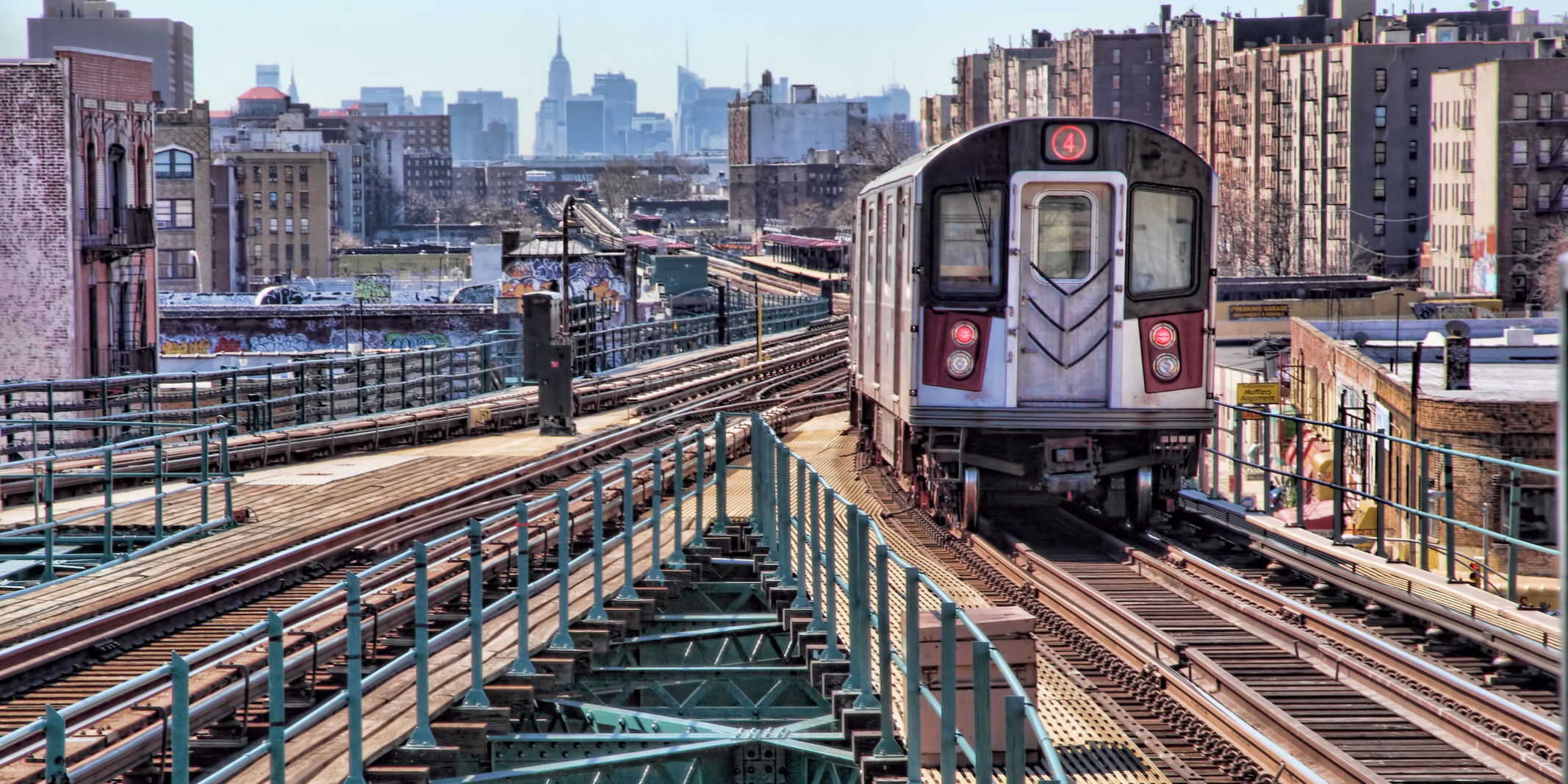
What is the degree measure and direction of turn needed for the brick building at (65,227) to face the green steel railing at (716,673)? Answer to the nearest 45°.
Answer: approximately 45° to its right

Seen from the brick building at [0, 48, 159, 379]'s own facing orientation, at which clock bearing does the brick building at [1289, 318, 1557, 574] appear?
the brick building at [1289, 318, 1557, 574] is roughly at 12 o'clock from the brick building at [0, 48, 159, 379].

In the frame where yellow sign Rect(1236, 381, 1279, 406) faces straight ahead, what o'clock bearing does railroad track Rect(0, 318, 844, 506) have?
The railroad track is roughly at 2 o'clock from the yellow sign.

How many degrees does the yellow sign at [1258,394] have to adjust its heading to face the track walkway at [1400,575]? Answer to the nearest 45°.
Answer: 0° — it already faces it

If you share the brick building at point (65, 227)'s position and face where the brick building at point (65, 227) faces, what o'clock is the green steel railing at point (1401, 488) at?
The green steel railing is roughly at 1 o'clock from the brick building.

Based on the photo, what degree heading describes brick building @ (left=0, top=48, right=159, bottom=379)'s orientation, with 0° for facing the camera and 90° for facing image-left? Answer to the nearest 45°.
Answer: approximately 315°

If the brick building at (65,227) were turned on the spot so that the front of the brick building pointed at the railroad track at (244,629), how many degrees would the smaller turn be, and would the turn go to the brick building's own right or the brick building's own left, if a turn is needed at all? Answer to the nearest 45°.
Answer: approximately 45° to the brick building's own right

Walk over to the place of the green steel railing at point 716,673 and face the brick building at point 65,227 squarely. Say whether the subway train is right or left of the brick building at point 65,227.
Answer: right

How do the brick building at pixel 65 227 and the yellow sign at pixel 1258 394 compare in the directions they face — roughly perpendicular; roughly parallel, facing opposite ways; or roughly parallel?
roughly perpendicular

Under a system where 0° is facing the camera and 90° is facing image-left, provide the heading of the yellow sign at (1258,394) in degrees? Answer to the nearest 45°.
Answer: approximately 0°
